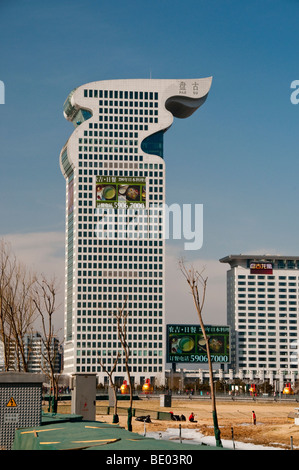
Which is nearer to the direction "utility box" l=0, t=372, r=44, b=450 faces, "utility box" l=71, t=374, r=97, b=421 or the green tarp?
the green tarp

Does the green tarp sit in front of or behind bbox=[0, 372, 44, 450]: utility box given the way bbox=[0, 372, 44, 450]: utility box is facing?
in front

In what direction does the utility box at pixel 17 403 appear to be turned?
toward the camera

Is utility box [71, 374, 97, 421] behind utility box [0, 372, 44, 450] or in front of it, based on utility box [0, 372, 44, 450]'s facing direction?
behind
